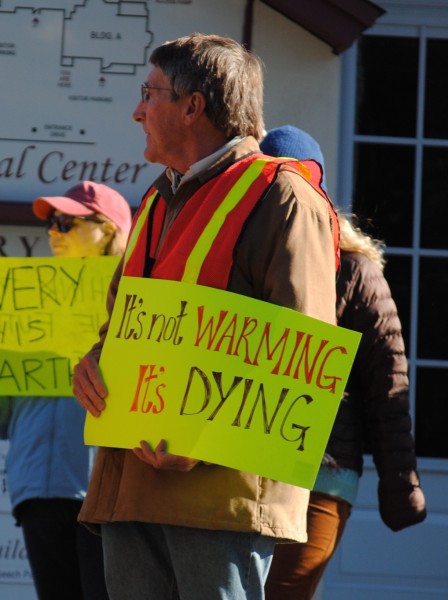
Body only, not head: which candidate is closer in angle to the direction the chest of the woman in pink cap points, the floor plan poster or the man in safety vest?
the man in safety vest

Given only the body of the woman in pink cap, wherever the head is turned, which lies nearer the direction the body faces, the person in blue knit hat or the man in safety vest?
the man in safety vest

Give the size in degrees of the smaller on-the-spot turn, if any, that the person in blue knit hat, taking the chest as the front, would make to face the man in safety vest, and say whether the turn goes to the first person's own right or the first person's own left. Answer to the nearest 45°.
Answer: approximately 90° to the first person's own left

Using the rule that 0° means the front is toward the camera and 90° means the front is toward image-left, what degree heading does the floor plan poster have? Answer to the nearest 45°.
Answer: approximately 0°

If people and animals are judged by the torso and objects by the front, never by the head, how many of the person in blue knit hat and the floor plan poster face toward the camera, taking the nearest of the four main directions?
1

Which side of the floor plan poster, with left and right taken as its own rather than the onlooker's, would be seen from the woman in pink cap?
front

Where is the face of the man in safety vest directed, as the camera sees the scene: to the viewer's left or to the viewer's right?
to the viewer's left

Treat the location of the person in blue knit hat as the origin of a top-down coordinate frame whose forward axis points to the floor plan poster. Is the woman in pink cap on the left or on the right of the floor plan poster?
left

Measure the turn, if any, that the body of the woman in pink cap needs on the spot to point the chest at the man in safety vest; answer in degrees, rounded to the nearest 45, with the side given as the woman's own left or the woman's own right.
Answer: approximately 45° to the woman's own left

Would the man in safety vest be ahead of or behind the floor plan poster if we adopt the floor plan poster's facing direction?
ahead

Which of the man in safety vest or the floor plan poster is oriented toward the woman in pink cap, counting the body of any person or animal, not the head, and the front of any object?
the floor plan poster
